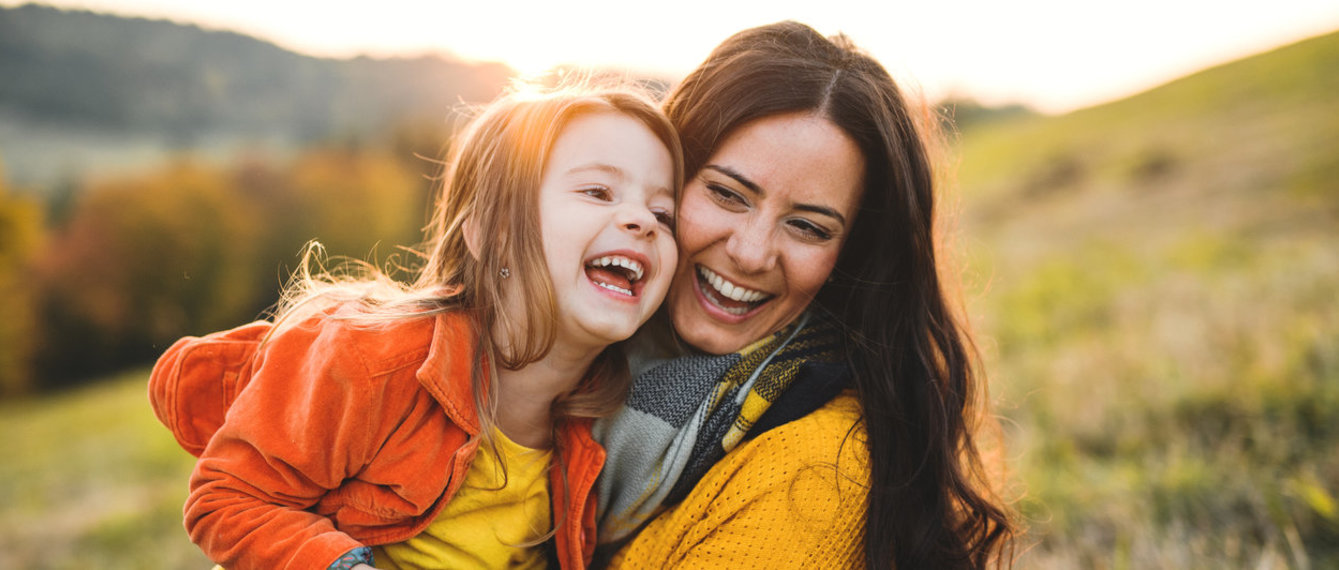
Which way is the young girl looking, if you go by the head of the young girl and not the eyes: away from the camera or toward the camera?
toward the camera

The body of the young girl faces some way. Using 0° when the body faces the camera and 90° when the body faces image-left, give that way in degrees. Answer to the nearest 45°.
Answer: approximately 315°

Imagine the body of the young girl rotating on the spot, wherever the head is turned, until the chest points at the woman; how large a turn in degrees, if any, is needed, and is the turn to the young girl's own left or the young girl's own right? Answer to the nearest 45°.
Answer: approximately 45° to the young girl's own left

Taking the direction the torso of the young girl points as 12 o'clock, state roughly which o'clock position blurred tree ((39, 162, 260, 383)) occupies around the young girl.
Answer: The blurred tree is roughly at 7 o'clock from the young girl.

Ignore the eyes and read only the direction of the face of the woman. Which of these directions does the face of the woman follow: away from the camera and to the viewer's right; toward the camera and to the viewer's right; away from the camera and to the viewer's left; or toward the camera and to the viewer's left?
toward the camera and to the viewer's left

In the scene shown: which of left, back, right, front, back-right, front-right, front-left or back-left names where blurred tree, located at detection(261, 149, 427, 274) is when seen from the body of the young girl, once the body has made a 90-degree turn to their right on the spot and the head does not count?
back-right

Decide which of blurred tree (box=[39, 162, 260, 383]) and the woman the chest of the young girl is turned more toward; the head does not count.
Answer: the woman

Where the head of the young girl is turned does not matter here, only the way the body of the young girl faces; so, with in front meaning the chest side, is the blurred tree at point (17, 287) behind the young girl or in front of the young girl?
behind
